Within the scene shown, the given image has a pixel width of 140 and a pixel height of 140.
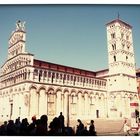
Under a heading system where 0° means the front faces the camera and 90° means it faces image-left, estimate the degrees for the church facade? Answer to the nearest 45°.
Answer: approximately 45°
